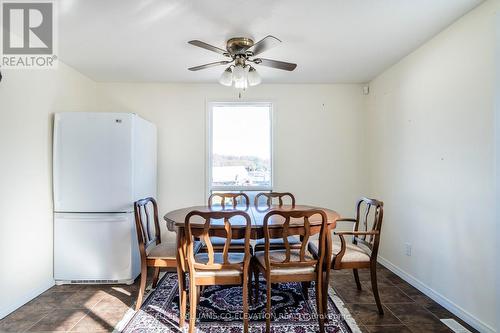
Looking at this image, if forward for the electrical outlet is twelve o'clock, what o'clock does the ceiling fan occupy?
The ceiling fan is roughly at 12 o'clock from the electrical outlet.

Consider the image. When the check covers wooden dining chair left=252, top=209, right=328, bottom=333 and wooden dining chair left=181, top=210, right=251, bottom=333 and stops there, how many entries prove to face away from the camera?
2

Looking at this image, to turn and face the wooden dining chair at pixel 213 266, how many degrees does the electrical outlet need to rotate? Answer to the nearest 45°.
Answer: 0° — it already faces it

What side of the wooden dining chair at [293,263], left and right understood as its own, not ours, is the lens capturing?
back

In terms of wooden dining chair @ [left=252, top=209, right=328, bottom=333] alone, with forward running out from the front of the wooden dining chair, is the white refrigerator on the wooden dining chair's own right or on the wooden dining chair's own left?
on the wooden dining chair's own left

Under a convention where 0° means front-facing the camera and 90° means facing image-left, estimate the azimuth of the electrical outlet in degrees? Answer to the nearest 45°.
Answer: approximately 45°

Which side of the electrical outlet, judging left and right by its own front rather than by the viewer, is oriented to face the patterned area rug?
front

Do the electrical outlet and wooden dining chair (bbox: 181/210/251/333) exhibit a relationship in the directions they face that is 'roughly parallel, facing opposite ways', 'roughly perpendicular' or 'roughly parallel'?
roughly perpendicular

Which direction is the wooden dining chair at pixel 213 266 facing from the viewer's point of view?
away from the camera

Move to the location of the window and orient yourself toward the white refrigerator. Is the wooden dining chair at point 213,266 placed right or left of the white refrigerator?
left

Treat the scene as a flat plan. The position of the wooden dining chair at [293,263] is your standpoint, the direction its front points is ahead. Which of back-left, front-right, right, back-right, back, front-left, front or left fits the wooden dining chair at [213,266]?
left

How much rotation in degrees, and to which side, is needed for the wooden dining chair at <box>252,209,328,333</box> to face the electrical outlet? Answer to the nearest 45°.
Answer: approximately 45° to its right

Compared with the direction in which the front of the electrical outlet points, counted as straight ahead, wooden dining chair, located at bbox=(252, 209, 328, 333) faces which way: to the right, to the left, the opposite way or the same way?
to the right

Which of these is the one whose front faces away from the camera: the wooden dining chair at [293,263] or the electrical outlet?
the wooden dining chair
